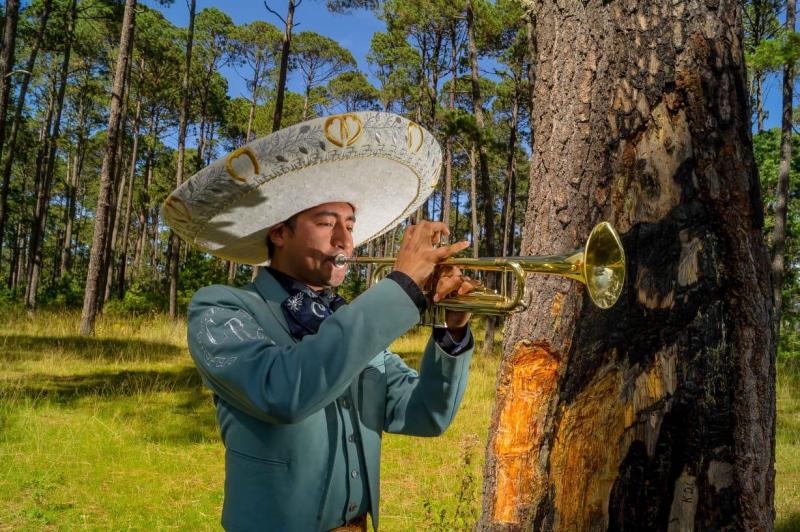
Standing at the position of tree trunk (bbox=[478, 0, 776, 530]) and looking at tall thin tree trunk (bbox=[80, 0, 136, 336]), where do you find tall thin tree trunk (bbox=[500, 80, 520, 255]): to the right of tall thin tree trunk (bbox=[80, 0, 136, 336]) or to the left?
right

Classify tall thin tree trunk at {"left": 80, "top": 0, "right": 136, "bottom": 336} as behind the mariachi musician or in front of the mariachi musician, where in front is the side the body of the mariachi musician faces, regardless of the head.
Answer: behind

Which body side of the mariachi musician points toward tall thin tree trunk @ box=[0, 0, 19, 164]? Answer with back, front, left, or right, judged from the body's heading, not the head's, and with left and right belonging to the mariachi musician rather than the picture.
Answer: back

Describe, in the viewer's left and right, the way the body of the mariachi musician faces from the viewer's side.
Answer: facing the viewer and to the right of the viewer

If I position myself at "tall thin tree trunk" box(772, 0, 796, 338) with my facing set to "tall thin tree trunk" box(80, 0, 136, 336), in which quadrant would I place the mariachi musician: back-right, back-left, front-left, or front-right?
front-left

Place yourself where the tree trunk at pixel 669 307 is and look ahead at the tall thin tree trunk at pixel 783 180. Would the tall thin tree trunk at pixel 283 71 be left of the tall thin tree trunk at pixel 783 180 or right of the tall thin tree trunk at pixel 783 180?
left

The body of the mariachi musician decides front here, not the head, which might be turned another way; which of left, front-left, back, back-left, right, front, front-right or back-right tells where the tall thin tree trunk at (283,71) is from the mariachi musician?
back-left

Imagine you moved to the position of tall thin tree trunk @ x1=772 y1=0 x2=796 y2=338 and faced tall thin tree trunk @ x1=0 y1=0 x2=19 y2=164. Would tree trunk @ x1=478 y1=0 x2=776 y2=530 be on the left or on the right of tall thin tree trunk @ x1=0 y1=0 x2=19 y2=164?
left

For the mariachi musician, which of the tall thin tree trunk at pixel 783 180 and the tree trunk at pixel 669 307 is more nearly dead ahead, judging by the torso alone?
the tree trunk

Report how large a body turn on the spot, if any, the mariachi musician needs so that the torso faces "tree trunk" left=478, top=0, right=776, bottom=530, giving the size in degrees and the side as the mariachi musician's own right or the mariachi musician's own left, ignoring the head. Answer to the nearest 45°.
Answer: approximately 45° to the mariachi musician's own left

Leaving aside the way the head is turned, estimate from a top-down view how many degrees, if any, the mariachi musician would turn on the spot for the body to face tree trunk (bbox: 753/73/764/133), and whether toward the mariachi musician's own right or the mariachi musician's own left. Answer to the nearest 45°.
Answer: approximately 90° to the mariachi musician's own left

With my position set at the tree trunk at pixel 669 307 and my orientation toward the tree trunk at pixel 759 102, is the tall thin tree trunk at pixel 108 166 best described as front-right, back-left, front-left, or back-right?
front-left

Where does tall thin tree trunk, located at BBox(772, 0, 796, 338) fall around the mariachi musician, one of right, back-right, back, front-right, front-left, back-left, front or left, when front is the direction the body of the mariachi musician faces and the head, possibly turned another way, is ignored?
left
